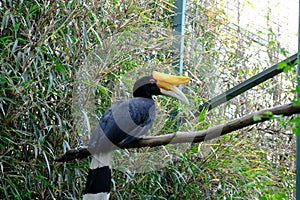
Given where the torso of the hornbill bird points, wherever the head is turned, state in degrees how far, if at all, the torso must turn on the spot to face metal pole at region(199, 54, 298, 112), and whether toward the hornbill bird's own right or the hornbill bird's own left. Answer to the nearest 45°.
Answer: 0° — it already faces it

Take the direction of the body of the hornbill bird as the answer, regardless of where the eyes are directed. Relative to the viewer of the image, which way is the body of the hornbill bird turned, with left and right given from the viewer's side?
facing away from the viewer and to the right of the viewer
